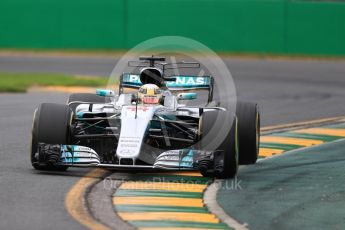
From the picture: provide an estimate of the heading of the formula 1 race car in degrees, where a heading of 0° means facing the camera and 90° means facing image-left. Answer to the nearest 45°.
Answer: approximately 0°
